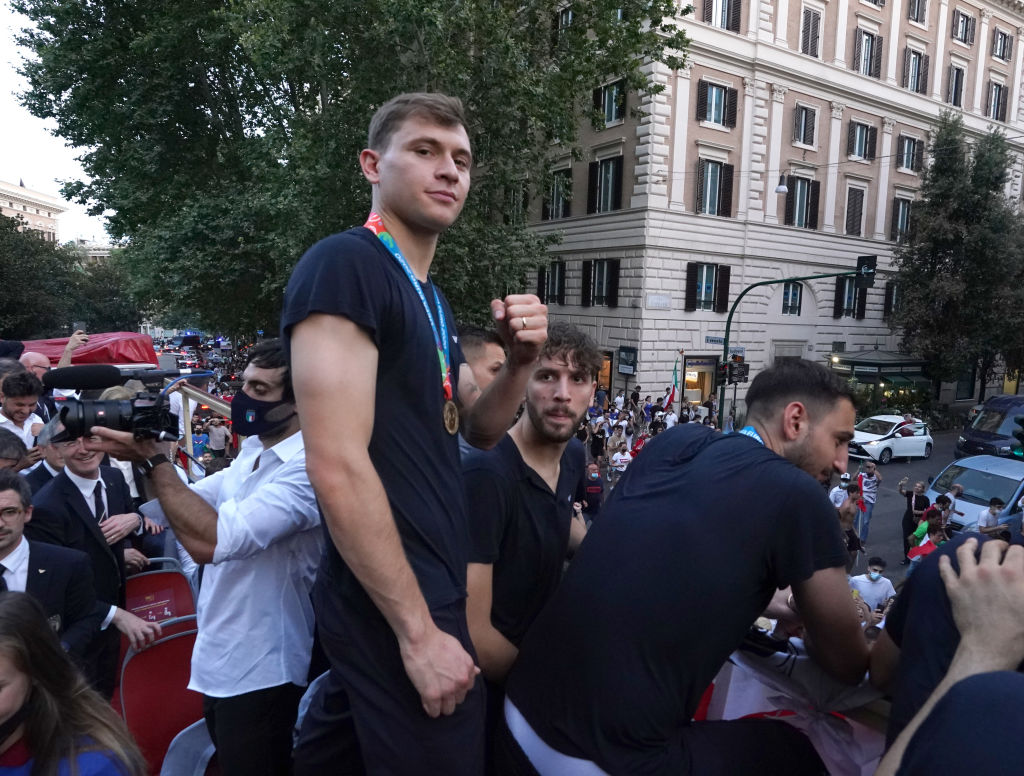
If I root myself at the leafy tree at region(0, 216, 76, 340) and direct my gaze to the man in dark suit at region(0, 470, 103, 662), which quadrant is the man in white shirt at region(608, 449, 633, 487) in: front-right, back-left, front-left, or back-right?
front-left

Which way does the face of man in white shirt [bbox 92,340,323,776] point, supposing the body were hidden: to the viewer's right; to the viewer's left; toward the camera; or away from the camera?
to the viewer's left

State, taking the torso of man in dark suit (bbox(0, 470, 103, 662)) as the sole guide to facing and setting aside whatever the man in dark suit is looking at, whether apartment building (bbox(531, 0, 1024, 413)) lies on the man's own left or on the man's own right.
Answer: on the man's own left

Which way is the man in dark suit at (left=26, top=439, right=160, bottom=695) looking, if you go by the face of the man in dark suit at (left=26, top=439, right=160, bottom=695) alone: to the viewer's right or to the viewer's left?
to the viewer's right

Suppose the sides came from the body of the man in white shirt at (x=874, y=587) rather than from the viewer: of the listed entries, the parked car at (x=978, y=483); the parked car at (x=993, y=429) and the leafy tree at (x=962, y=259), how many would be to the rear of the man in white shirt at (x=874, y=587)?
3

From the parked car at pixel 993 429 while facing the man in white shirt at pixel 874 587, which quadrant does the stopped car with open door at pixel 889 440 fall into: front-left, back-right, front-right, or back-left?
front-right

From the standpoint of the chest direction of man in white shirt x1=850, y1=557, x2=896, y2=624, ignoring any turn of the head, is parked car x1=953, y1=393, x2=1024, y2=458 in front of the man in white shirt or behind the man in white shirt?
behind

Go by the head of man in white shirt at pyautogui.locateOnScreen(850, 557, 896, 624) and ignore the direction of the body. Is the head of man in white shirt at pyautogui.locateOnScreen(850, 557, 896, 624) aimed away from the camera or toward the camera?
toward the camera

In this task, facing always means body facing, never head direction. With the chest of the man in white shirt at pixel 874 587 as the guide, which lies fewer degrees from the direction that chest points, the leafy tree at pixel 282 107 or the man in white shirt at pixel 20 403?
the man in white shirt

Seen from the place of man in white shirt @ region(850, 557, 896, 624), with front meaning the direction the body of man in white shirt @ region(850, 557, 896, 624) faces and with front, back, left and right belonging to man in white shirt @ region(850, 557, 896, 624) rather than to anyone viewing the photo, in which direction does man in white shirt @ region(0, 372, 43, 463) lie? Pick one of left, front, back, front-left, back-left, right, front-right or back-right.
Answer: front-right

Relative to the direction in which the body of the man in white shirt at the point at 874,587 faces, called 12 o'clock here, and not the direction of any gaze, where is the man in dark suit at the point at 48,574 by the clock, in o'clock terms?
The man in dark suit is roughly at 1 o'clock from the man in white shirt.

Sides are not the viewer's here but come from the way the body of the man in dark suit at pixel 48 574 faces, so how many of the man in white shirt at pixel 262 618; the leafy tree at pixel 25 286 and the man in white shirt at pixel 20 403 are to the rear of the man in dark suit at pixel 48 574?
2

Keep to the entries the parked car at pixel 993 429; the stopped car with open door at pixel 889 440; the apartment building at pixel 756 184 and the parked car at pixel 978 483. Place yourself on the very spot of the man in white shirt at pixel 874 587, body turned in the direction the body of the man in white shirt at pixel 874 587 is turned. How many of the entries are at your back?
4

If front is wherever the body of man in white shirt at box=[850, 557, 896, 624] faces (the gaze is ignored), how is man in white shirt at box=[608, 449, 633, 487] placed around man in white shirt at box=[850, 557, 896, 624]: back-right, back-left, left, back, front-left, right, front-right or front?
back-right

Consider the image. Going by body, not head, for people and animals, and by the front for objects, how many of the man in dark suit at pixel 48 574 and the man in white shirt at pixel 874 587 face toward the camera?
2

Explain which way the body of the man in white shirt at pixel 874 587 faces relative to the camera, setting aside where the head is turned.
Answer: toward the camera
